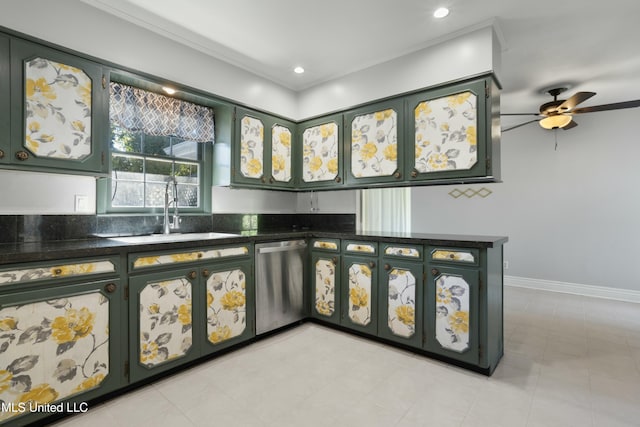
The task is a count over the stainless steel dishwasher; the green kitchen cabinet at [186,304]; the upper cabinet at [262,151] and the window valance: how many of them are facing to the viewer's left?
0

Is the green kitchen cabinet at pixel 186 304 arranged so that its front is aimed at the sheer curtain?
no

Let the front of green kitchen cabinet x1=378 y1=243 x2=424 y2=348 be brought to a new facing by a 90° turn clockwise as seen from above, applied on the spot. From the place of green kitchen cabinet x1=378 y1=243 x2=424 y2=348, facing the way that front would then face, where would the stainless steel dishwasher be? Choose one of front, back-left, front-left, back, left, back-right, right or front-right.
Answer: front-left

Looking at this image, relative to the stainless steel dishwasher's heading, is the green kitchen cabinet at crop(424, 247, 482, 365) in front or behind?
in front

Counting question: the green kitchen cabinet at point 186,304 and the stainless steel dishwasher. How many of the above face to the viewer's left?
0

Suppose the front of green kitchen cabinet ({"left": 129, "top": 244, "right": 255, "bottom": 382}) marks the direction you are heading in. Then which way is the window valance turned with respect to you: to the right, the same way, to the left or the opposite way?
the same way

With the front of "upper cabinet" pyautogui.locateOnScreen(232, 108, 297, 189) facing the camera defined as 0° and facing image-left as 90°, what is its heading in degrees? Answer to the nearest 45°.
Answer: approximately 315°

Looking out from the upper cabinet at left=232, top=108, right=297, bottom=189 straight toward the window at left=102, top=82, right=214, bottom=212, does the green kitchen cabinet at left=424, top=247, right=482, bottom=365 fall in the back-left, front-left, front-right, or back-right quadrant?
back-left

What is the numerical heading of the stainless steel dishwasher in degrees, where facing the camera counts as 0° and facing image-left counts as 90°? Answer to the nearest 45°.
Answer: approximately 315°

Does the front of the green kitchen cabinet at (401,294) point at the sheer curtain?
no

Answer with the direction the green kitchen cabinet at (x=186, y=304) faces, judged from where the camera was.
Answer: facing the viewer and to the right of the viewer

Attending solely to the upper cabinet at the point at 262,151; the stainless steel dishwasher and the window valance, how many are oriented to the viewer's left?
0

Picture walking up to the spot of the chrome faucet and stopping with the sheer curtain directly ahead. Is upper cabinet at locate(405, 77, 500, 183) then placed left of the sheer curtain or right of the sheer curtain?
right

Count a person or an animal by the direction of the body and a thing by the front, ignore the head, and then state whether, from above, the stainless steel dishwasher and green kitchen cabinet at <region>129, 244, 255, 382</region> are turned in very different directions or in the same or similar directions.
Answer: same or similar directions

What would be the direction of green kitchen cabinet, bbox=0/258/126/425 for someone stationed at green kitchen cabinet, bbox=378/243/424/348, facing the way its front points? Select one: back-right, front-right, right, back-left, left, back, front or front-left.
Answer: front

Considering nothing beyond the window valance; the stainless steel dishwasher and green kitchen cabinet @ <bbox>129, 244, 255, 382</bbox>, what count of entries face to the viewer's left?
0

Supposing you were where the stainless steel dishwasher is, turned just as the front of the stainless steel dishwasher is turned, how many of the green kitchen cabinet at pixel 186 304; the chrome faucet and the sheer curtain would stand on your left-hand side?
1

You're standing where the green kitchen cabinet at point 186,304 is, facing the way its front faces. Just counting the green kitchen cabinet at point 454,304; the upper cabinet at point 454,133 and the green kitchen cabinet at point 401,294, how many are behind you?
0
